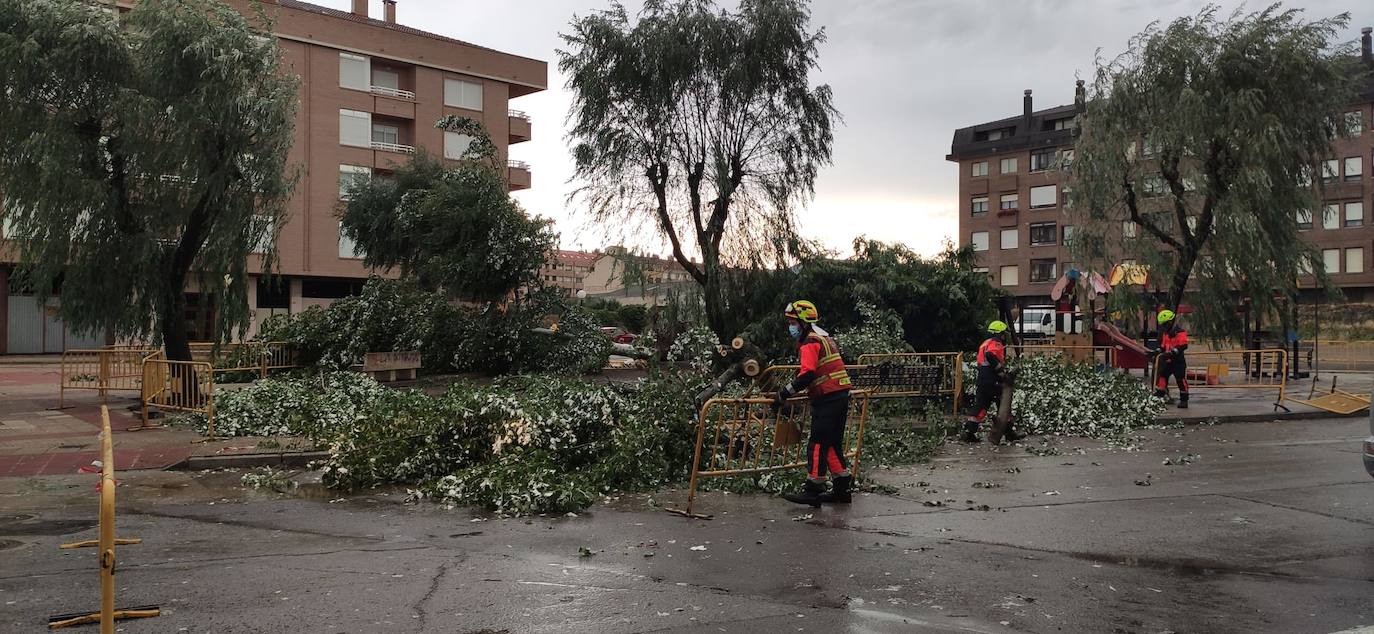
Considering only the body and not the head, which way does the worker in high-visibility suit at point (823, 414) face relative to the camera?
to the viewer's left

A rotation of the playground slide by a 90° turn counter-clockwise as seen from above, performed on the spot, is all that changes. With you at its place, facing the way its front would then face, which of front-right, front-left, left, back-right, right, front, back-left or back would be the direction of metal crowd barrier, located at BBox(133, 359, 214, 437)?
back-left

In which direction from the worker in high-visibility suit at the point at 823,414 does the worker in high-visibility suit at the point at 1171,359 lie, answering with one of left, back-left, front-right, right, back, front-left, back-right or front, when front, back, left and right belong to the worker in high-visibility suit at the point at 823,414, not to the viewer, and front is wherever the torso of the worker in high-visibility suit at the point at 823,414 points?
back-right

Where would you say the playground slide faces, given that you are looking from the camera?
facing to the right of the viewer

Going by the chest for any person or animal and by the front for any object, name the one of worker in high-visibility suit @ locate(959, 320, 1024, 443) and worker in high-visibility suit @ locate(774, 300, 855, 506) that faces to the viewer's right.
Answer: worker in high-visibility suit @ locate(959, 320, 1024, 443)

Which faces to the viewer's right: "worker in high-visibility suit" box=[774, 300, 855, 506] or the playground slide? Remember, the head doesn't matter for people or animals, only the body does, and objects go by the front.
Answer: the playground slide
